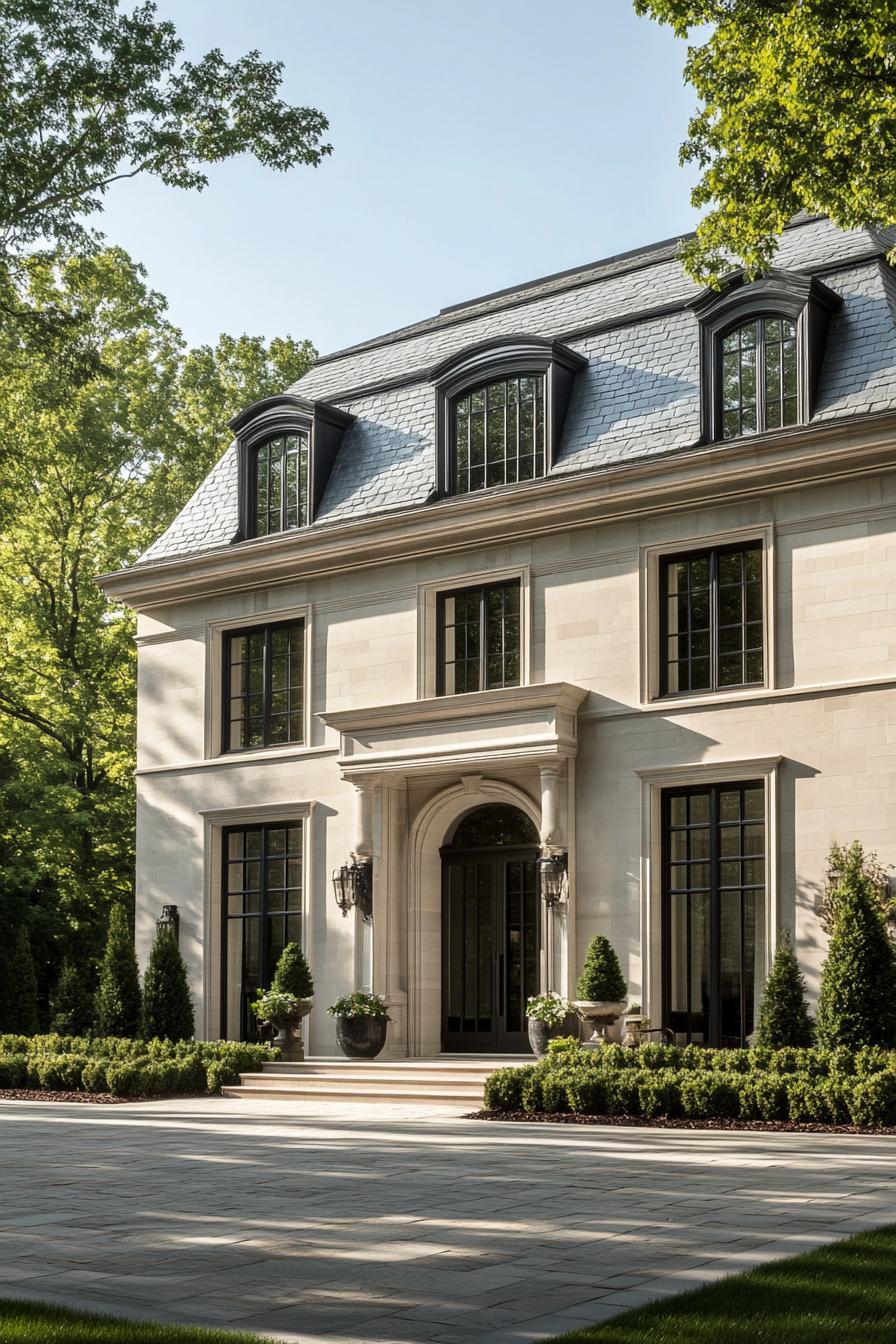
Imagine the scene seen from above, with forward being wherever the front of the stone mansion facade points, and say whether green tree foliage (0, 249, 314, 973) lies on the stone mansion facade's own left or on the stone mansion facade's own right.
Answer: on the stone mansion facade's own right

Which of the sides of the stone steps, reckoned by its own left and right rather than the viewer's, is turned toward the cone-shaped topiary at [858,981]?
left

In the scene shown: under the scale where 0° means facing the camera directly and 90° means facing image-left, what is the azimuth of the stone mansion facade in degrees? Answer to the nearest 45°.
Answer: approximately 45°

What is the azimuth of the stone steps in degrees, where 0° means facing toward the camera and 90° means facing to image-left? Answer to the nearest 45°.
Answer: approximately 45°

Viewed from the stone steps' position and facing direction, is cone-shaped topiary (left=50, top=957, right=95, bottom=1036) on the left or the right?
on its right

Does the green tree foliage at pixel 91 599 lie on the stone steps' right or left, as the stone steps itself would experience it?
on its right

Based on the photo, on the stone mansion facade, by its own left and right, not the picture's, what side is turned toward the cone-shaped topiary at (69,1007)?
right

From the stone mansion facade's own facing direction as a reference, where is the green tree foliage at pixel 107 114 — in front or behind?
in front

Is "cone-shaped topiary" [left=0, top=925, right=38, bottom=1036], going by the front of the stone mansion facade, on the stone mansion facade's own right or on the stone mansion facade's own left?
on the stone mansion facade's own right
